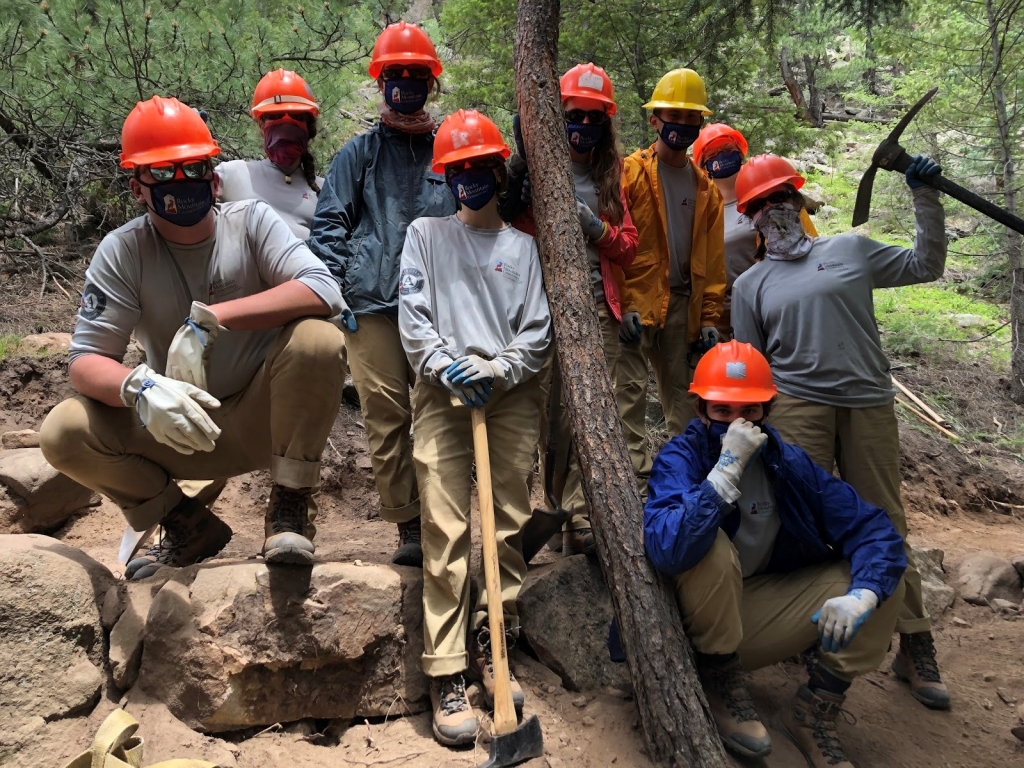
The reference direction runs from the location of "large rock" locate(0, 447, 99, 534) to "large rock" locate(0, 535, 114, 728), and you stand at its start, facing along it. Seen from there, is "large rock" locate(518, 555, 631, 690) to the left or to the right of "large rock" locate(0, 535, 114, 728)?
left

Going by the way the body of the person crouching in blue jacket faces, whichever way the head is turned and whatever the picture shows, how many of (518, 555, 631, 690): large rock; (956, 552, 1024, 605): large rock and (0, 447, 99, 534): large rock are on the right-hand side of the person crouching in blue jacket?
2

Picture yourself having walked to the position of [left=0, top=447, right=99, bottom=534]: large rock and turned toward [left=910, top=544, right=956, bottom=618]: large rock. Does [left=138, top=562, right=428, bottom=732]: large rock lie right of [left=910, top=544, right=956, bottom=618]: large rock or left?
right

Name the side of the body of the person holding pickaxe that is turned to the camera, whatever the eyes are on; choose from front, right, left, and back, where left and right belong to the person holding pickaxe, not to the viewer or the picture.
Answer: front

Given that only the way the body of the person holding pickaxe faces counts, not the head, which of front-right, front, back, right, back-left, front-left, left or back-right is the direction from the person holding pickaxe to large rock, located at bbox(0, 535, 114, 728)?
front-right

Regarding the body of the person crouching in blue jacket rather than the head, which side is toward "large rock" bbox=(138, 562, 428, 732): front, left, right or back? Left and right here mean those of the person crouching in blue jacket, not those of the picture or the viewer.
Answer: right

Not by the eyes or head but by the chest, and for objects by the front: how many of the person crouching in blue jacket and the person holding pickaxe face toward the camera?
2

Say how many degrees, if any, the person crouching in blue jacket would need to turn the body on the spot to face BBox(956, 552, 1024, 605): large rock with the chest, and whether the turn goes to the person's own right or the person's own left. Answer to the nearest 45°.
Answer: approximately 135° to the person's own left

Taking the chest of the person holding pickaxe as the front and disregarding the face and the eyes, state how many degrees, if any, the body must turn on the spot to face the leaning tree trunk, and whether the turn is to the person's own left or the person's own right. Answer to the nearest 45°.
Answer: approximately 45° to the person's own right

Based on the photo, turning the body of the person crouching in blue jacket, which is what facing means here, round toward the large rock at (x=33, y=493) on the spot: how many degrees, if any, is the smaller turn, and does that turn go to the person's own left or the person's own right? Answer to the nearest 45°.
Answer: approximately 90° to the person's own right

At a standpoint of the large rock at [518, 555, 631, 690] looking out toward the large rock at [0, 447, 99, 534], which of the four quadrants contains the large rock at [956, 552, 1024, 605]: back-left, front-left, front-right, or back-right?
back-right

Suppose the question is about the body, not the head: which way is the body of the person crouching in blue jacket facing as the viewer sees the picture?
toward the camera
